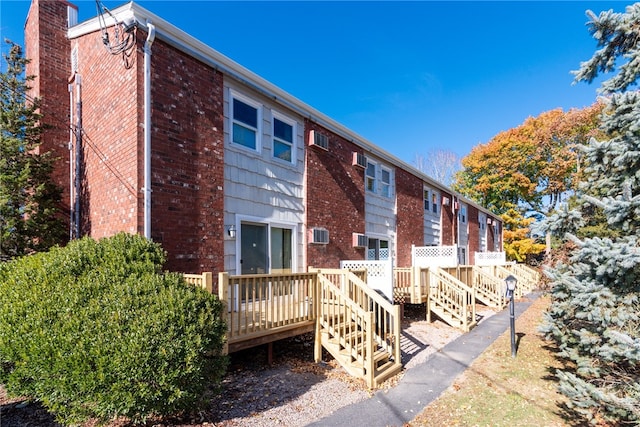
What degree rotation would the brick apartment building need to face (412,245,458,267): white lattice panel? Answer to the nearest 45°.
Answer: approximately 90° to its left

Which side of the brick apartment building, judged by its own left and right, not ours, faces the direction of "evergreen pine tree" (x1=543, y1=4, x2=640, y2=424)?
front

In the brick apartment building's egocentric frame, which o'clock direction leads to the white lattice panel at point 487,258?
The white lattice panel is roughly at 9 o'clock from the brick apartment building.

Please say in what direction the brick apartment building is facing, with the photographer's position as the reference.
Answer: facing the viewer and to the right of the viewer

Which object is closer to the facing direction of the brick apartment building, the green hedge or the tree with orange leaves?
the green hedge

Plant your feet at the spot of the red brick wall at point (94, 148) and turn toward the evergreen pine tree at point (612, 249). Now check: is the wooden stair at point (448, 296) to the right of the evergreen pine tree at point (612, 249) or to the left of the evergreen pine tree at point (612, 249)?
left

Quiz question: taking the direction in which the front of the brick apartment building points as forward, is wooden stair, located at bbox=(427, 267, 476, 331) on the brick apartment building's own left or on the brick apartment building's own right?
on the brick apartment building's own left

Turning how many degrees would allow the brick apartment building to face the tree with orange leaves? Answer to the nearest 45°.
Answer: approximately 90° to its left
